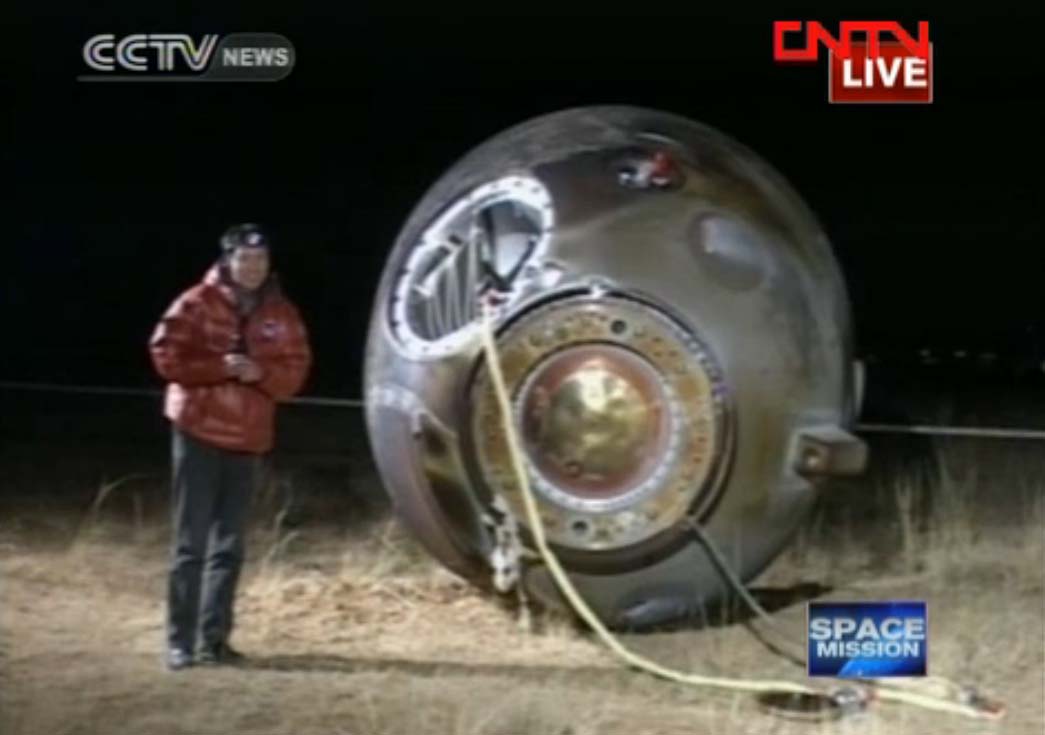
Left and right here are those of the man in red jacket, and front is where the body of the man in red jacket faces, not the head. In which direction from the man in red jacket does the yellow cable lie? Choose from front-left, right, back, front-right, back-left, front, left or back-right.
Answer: left

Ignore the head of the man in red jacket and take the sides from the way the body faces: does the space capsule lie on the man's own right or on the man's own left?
on the man's own left

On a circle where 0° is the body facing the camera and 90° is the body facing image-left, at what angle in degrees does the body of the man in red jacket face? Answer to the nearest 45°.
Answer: approximately 0°
